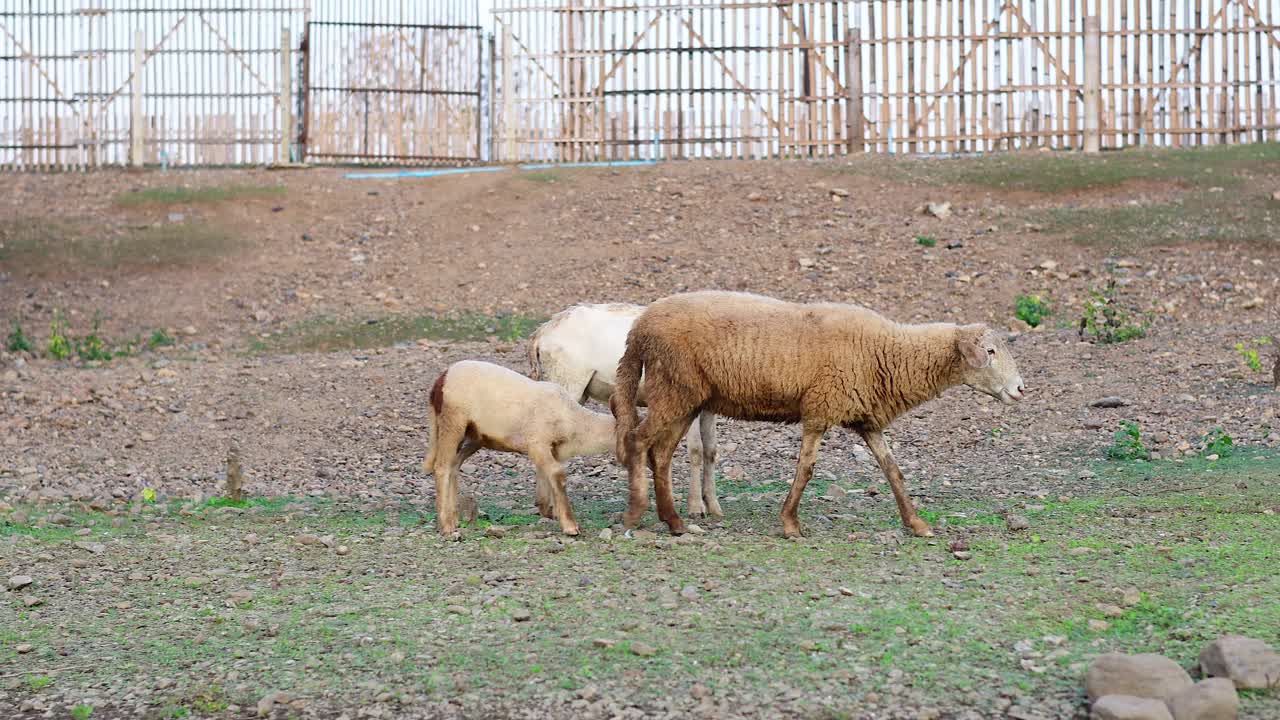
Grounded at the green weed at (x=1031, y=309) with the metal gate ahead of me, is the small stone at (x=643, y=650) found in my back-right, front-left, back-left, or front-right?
back-left

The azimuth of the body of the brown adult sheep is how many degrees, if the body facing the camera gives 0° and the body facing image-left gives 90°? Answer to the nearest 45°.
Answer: approximately 270°

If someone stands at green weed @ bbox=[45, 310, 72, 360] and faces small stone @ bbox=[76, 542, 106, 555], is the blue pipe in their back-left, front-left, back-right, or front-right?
back-left

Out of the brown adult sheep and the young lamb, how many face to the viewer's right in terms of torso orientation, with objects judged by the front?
2

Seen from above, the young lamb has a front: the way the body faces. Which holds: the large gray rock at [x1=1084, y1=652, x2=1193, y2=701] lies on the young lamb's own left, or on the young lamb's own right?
on the young lamb's own right

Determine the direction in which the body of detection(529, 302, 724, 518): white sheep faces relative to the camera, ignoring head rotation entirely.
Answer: to the viewer's right

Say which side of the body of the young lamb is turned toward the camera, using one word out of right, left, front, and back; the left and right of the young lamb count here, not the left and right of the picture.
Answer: right

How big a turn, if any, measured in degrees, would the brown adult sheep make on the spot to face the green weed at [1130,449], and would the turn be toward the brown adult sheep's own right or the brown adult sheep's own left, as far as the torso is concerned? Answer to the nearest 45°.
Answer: approximately 45° to the brown adult sheep's own left
